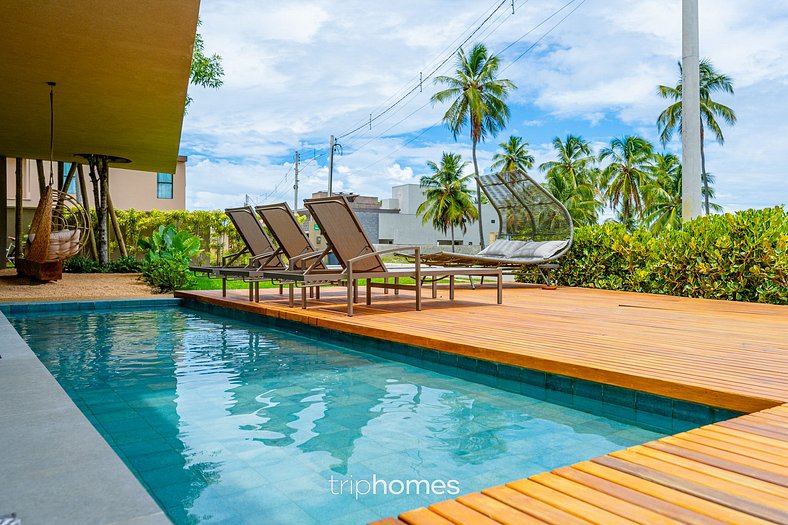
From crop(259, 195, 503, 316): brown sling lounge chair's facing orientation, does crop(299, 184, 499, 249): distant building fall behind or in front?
in front

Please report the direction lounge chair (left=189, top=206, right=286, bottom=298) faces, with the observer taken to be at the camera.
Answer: facing away from the viewer and to the right of the viewer

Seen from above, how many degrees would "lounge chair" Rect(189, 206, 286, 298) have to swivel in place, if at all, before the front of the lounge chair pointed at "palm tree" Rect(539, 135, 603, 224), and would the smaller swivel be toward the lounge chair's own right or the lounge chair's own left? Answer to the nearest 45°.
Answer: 0° — it already faces it

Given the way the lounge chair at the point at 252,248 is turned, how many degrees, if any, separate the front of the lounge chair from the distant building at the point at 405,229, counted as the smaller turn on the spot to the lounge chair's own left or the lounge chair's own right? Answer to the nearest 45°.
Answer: approximately 45° to the lounge chair's own left

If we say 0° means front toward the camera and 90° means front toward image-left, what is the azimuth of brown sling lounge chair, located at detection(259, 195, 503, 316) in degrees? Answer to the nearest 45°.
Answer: approximately 225°

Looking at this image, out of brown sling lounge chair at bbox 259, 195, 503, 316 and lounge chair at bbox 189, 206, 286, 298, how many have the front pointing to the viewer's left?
0

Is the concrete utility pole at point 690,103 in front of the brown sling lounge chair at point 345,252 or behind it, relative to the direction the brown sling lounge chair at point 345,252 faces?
in front
